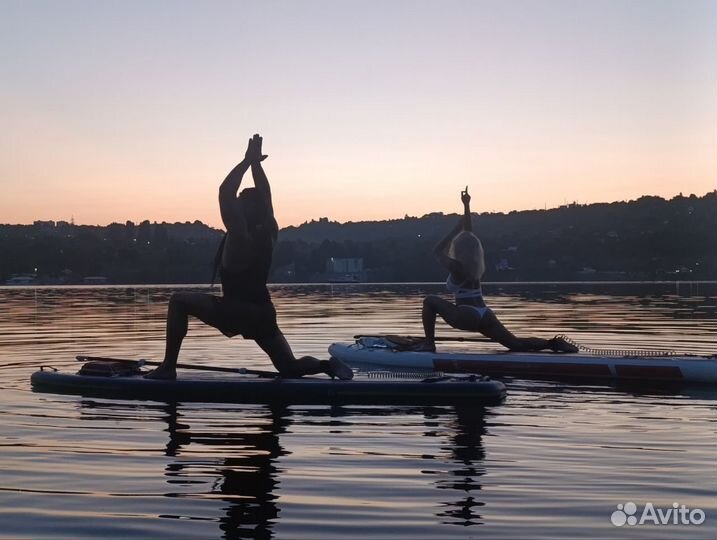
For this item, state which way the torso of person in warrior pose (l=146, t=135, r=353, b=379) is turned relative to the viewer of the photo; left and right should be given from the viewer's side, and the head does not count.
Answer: facing to the left of the viewer

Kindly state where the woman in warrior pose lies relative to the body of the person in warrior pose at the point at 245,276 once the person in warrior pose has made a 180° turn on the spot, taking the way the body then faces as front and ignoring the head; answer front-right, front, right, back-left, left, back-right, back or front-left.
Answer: front-left

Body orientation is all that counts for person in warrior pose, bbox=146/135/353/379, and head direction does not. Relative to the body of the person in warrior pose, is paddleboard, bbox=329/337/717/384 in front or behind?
behind
